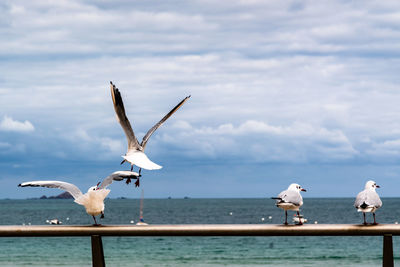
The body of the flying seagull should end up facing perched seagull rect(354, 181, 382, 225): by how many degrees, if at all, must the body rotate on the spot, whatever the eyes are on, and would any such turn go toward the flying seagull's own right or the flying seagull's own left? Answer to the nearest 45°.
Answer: approximately 90° to the flying seagull's own right

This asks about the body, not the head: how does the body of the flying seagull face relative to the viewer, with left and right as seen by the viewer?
facing away from the viewer and to the left of the viewer
